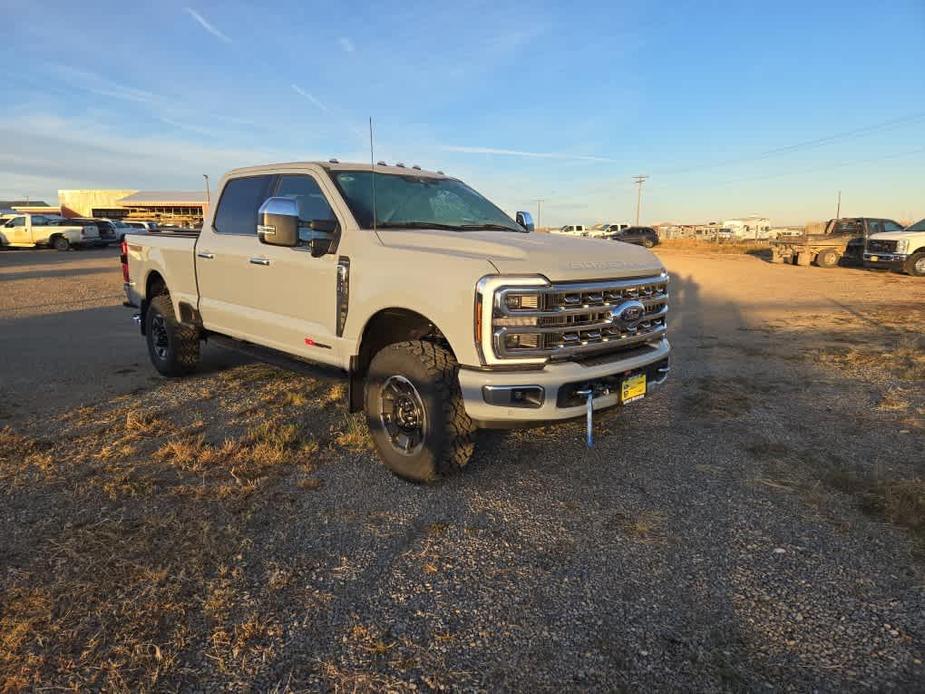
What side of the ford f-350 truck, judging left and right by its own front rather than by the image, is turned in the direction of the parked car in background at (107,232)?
back

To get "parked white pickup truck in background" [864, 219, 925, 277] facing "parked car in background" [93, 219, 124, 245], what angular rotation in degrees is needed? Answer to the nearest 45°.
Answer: approximately 45° to its right

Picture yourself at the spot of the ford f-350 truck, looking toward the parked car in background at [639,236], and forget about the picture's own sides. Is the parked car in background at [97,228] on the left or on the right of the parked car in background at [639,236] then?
left

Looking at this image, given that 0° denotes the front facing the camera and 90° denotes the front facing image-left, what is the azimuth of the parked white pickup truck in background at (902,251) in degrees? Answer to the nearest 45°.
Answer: approximately 45°

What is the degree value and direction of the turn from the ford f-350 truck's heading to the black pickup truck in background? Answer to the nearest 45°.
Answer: approximately 90° to its left

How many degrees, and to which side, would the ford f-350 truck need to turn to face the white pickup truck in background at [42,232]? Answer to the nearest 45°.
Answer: approximately 180°

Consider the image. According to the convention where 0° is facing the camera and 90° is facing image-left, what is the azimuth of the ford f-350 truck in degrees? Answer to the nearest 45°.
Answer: approximately 315°

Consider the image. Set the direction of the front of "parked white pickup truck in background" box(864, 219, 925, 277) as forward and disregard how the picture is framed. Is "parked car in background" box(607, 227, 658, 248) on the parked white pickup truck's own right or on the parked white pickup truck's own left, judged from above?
on the parked white pickup truck's own right
